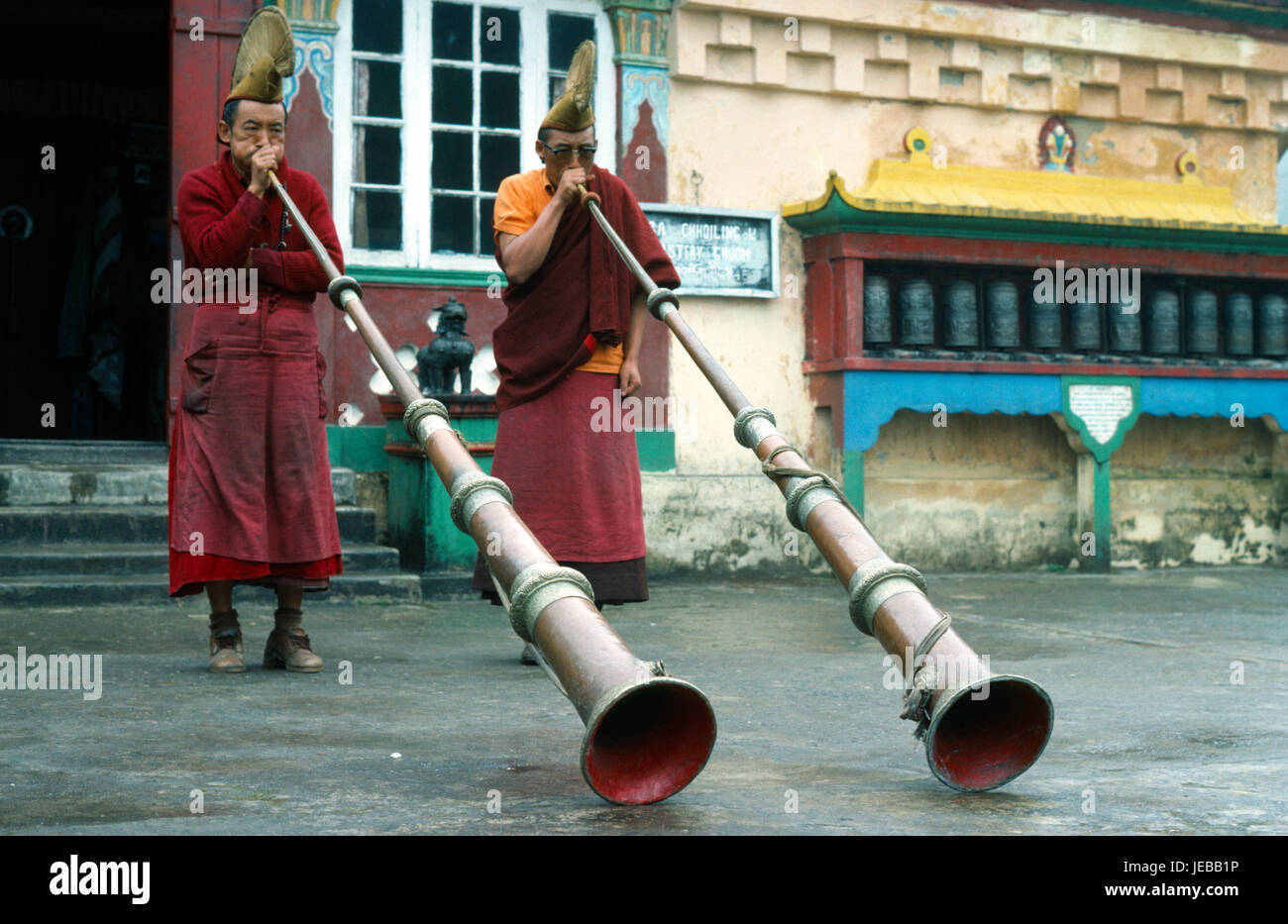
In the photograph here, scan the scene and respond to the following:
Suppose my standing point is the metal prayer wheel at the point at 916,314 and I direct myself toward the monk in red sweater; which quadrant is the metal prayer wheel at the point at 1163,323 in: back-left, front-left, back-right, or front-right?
back-left

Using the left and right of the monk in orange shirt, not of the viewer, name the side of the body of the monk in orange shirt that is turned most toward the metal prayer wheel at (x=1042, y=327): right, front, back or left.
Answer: left

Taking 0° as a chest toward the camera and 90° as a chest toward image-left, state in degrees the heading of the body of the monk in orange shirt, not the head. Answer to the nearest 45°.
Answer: approximately 315°

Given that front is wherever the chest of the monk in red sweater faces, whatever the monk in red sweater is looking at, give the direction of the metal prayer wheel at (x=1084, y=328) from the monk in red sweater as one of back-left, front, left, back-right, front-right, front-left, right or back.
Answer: back-left

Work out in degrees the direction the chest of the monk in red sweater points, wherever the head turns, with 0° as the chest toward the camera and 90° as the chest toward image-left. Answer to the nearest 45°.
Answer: approximately 0°

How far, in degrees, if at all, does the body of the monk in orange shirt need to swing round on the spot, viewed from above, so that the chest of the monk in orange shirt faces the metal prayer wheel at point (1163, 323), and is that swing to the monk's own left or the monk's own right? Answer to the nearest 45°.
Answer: approximately 90° to the monk's own left

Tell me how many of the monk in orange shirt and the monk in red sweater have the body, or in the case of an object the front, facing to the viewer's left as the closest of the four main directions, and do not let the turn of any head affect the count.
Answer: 0

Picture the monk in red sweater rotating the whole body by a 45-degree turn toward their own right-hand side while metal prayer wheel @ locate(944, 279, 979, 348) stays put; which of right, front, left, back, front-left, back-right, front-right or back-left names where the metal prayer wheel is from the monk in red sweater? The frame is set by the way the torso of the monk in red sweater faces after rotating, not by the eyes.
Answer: back

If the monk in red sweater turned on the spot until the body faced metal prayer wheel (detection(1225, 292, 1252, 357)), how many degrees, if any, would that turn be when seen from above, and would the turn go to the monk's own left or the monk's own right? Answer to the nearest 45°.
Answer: approximately 135° to the monk's own left

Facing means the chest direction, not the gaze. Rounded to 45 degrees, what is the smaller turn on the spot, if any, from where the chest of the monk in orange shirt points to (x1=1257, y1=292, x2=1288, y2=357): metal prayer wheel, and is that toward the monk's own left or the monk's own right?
approximately 90° to the monk's own left
